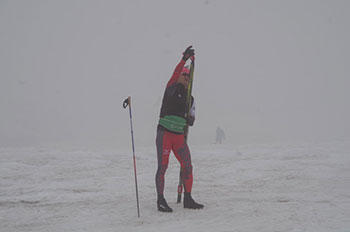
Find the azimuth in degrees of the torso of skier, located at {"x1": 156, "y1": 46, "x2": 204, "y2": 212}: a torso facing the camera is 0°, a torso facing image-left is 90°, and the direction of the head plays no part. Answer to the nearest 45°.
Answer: approximately 315°
